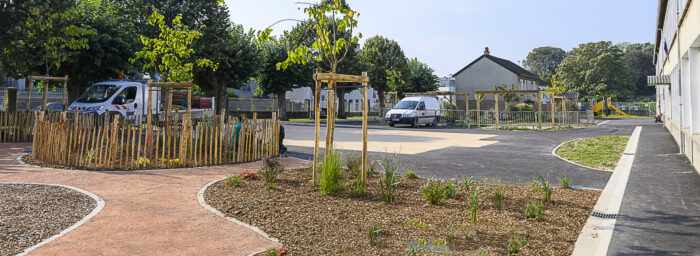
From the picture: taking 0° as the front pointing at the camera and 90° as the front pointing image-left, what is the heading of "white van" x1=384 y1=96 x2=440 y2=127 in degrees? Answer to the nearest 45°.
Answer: approximately 45°

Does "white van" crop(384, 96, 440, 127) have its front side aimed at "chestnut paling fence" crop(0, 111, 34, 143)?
yes

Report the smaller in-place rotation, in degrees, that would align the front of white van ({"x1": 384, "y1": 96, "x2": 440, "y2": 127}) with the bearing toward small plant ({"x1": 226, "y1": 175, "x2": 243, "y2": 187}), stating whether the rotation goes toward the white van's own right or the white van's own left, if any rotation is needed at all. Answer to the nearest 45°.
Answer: approximately 45° to the white van's own left

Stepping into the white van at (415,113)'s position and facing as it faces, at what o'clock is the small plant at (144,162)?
The small plant is roughly at 11 o'clock from the white van.

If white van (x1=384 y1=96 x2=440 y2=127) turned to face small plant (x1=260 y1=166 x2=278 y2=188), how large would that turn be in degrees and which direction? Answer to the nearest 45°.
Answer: approximately 45° to its left
